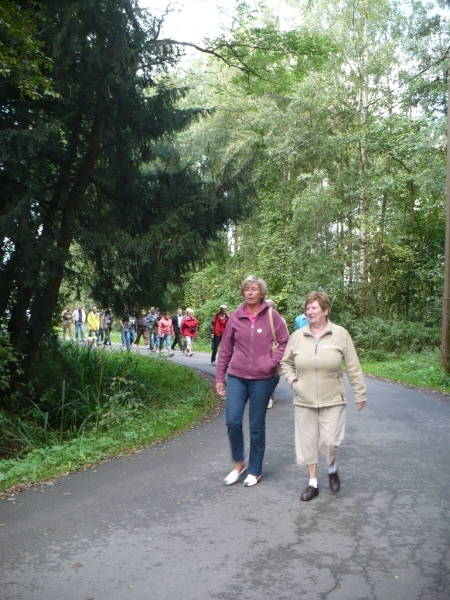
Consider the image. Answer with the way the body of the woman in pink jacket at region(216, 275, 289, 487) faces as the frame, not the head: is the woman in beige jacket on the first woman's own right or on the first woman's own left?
on the first woman's own left

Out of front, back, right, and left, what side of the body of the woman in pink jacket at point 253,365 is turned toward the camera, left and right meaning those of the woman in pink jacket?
front

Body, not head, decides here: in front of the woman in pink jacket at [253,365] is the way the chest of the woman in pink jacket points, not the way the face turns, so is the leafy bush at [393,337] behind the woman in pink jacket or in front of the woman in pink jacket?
behind

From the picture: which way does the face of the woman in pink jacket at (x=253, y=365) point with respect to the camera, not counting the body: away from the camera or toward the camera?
toward the camera

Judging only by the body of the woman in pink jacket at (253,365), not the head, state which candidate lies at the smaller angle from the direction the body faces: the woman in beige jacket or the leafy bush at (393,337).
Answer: the woman in beige jacket

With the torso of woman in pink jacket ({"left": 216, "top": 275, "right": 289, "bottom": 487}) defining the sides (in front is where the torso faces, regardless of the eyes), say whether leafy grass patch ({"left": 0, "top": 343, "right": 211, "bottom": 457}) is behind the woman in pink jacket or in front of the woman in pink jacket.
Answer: behind

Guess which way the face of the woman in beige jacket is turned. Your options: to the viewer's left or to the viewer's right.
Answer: to the viewer's left
